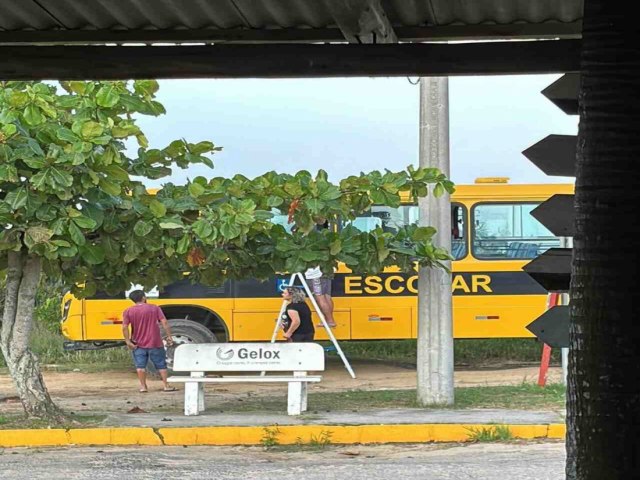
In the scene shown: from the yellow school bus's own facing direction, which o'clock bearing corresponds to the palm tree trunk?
The palm tree trunk is roughly at 9 o'clock from the yellow school bus.

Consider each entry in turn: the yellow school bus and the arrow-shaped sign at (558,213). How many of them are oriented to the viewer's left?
1

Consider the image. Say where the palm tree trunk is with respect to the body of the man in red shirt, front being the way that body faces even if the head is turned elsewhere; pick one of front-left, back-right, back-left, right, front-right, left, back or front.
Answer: back

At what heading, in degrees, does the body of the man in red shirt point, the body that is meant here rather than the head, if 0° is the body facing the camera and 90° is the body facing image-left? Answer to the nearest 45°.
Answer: approximately 180°

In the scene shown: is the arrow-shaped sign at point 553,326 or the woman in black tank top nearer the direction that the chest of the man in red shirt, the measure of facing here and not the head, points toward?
the woman in black tank top

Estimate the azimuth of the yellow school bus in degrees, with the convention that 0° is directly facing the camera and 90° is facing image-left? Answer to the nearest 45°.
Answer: approximately 90°
